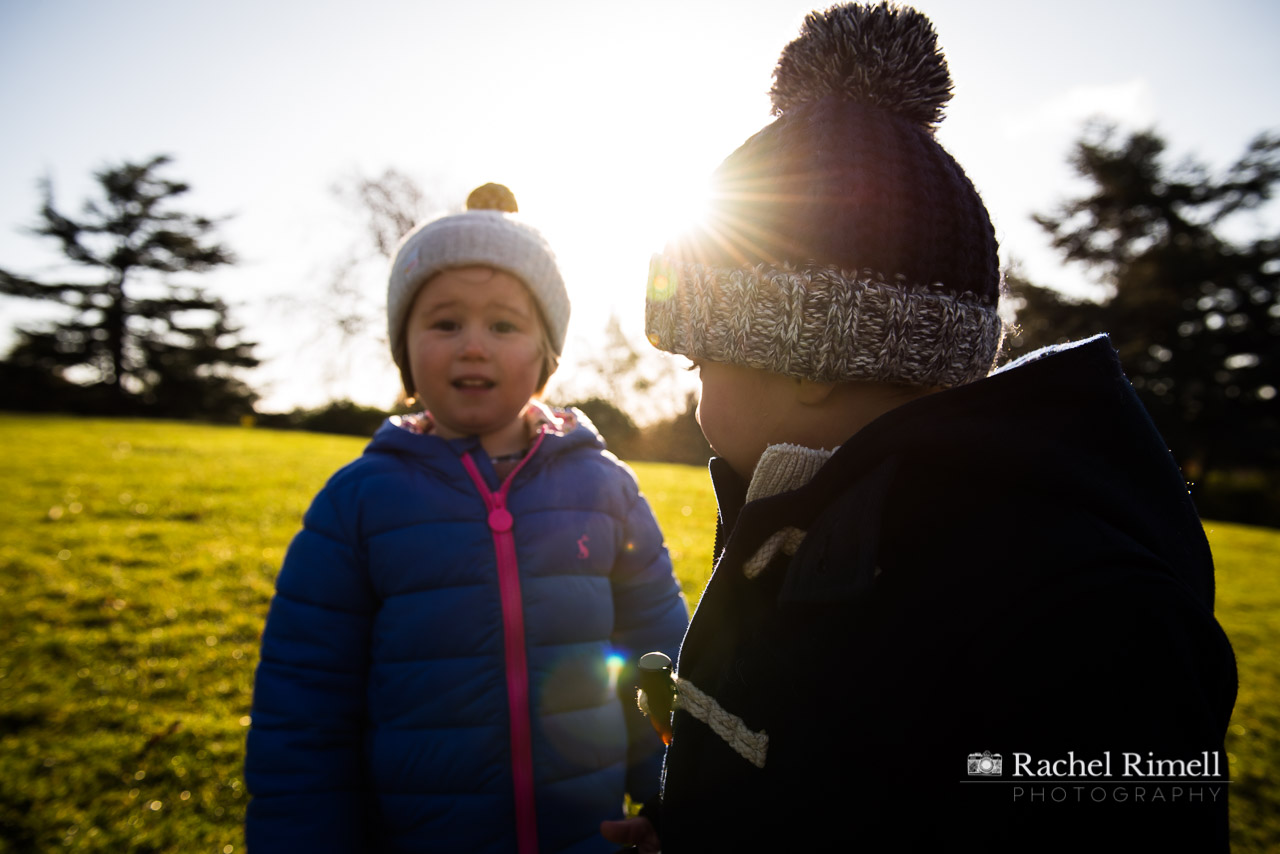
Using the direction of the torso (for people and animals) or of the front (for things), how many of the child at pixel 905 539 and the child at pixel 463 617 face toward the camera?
1

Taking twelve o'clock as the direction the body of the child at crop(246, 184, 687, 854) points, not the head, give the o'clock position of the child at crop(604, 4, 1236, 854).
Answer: the child at crop(604, 4, 1236, 854) is roughly at 11 o'clock from the child at crop(246, 184, 687, 854).

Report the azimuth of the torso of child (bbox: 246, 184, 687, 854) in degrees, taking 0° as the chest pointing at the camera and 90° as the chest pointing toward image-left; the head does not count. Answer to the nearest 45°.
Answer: approximately 0°

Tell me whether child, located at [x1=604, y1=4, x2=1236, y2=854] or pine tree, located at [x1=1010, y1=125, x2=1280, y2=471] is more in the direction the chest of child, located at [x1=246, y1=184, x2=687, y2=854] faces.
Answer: the child

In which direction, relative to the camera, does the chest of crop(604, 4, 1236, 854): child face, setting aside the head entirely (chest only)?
to the viewer's left
